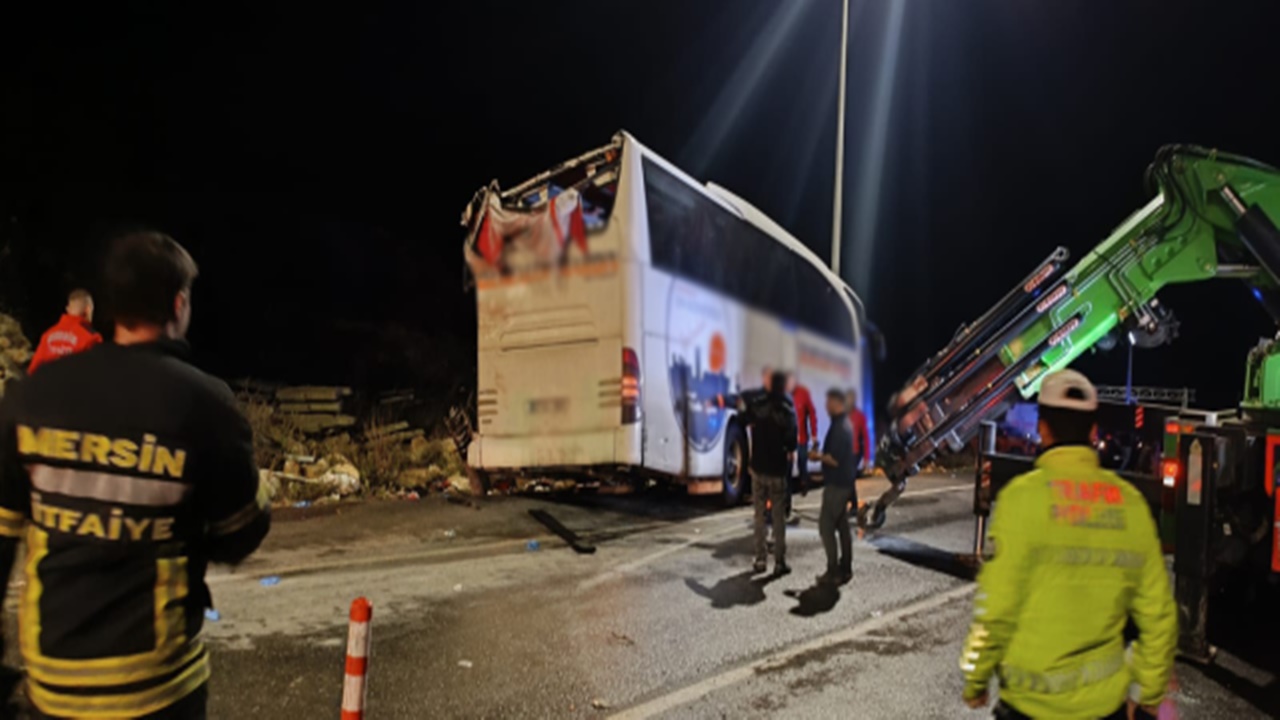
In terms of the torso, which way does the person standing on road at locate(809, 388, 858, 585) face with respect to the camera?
to the viewer's left

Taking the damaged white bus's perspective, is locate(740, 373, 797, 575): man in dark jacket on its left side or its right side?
on its right

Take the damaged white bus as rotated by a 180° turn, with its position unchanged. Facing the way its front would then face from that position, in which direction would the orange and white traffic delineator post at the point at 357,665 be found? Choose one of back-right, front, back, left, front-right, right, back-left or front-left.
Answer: front-left

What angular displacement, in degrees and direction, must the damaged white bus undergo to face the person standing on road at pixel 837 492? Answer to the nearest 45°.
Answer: approximately 90° to its right

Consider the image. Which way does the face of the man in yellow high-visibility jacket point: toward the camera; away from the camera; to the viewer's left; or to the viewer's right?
away from the camera

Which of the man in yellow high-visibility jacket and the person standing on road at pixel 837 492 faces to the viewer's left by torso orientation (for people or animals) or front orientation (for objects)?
the person standing on road

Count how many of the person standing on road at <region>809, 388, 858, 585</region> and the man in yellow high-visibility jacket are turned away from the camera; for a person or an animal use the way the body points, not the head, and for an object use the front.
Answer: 1

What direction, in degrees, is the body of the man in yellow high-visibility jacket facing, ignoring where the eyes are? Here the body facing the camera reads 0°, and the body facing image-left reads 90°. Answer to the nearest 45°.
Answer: approximately 180°

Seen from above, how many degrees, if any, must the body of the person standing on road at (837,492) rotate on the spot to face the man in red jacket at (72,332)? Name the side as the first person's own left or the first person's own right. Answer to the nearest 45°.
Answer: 0° — they already face them

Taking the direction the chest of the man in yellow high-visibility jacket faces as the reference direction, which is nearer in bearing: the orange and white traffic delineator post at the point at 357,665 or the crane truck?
the crane truck

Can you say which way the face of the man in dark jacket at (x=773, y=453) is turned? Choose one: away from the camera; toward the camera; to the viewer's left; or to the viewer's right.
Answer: away from the camera

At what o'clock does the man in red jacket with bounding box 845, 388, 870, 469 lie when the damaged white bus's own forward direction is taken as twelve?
The man in red jacket is roughly at 2 o'clock from the damaged white bus.
